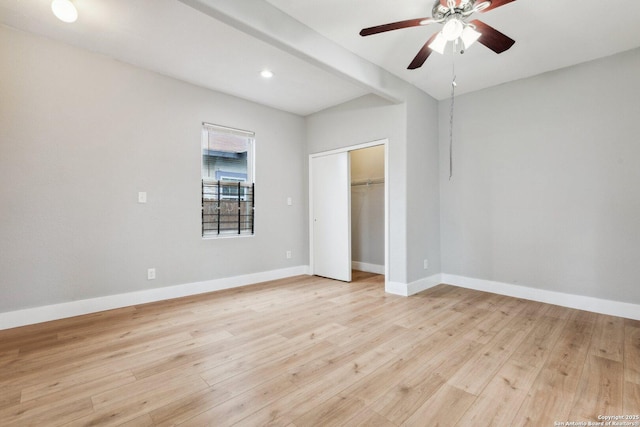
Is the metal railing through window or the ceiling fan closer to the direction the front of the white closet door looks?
the metal railing through window

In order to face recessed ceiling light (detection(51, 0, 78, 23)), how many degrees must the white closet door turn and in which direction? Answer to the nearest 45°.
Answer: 0° — it already faces it

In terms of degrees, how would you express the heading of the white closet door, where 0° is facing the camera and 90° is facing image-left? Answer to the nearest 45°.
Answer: approximately 45°

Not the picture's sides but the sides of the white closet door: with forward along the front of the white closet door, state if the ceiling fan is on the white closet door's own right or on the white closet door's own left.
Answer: on the white closet door's own left

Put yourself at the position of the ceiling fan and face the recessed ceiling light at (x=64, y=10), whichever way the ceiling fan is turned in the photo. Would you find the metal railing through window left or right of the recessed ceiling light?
right

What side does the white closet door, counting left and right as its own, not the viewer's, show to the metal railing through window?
front
